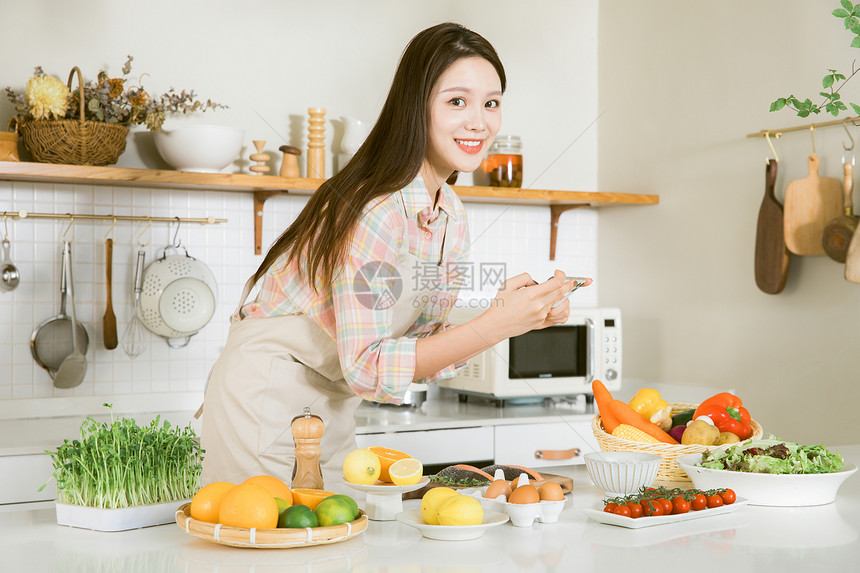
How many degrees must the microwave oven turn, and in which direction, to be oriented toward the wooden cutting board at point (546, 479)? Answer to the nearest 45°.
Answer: approximately 45° to its right

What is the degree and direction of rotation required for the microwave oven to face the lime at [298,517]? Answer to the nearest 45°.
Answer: approximately 45° to its right

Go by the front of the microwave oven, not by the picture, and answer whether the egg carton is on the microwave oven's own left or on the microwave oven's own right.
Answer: on the microwave oven's own right

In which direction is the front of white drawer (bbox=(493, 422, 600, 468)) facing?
toward the camera

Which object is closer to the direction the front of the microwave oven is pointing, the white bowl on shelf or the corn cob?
the corn cob

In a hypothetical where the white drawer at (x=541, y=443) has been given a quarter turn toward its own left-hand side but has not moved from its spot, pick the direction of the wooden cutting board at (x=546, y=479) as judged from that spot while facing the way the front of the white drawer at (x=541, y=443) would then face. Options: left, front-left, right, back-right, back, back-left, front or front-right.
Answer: right

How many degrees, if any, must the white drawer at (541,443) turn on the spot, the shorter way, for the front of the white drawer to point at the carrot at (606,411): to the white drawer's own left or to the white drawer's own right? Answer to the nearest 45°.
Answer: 0° — it already faces it

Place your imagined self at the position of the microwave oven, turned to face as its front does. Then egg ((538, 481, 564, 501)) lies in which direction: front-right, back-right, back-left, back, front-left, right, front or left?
front-right

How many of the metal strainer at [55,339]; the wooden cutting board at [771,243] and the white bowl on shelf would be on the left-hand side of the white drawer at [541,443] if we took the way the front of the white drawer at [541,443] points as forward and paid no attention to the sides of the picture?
1

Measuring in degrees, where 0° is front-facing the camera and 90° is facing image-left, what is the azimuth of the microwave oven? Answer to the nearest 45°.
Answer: approximately 315°

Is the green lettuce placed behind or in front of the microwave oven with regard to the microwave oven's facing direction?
in front

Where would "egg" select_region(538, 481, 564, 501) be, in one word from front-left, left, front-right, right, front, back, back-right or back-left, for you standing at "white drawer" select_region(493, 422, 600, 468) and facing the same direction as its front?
front

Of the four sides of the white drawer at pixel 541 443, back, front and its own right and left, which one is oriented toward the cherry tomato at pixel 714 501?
front

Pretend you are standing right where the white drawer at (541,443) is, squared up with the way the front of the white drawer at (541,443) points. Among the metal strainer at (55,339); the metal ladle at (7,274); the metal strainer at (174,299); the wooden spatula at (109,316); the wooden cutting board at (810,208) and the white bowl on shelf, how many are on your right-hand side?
5
